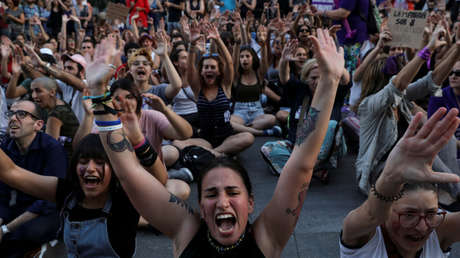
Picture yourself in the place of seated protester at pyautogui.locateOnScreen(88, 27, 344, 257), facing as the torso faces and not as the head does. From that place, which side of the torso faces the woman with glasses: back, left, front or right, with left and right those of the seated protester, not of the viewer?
left

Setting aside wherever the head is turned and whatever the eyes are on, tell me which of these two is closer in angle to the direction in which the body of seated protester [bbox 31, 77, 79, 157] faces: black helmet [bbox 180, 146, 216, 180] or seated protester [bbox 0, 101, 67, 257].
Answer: the seated protester

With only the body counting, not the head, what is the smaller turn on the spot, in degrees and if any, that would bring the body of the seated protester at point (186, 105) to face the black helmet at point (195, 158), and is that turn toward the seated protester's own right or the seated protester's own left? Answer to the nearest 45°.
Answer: approximately 45° to the seated protester's own right

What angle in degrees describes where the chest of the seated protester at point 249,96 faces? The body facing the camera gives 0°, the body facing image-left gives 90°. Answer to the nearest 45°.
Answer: approximately 0°

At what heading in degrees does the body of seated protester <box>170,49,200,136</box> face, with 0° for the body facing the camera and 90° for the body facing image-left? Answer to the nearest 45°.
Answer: approximately 315°

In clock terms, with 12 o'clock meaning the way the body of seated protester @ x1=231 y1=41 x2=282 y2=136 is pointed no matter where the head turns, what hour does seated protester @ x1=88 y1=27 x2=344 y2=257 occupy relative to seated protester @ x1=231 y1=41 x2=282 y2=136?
seated protester @ x1=88 y1=27 x2=344 y2=257 is roughly at 12 o'clock from seated protester @ x1=231 y1=41 x2=282 y2=136.

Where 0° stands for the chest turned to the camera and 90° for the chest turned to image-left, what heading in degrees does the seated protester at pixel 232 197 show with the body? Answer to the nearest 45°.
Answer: approximately 0°

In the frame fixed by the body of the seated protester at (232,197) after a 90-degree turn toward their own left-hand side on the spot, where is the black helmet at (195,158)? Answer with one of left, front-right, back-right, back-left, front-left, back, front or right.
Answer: left
